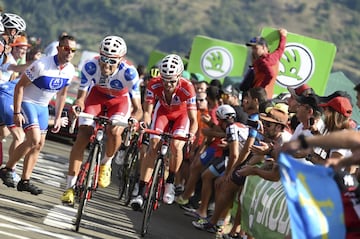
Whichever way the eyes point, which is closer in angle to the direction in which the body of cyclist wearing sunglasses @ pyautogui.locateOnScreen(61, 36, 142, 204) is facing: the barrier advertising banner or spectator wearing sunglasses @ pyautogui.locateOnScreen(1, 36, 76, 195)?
the barrier advertising banner

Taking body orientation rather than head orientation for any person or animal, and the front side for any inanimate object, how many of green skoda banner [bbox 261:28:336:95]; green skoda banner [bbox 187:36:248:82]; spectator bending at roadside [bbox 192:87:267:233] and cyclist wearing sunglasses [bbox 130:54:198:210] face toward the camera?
3

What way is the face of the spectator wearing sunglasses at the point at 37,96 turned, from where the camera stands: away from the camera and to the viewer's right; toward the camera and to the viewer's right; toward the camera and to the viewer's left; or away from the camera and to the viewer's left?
toward the camera and to the viewer's right

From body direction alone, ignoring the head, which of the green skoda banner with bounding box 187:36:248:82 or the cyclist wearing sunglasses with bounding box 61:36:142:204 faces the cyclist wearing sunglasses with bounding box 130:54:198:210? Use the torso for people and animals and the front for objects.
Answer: the green skoda banner

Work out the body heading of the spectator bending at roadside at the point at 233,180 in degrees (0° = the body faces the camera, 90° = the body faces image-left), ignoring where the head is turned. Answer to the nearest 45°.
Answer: approximately 90°

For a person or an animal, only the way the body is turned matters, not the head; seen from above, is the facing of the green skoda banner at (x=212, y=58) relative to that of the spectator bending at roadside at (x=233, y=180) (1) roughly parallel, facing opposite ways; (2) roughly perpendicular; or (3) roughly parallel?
roughly perpendicular

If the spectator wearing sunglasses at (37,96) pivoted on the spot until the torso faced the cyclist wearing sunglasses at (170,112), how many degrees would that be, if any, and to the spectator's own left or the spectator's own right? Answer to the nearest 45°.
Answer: approximately 45° to the spectator's own left

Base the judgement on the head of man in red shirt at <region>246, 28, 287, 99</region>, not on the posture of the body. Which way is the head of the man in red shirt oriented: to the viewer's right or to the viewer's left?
to the viewer's left

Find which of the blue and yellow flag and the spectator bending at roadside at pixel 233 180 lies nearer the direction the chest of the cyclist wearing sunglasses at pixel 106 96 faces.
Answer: the blue and yellow flag

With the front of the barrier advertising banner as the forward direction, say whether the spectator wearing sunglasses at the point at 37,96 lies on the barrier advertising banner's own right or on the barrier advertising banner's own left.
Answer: on the barrier advertising banner's own right

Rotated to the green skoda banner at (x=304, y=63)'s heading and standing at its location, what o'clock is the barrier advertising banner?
The barrier advertising banner is roughly at 12 o'clock from the green skoda banner.

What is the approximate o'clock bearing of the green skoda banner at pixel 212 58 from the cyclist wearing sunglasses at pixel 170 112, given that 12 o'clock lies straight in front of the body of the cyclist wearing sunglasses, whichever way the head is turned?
The green skoda banner is roughly at 6 o'clock from the cyclist wearing sunglasses.
